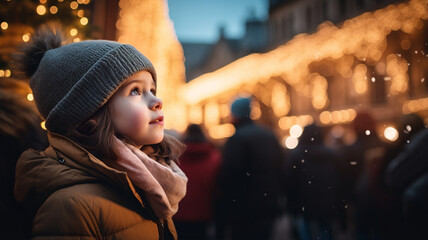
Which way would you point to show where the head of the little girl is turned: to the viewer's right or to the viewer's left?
to the viewer's right
